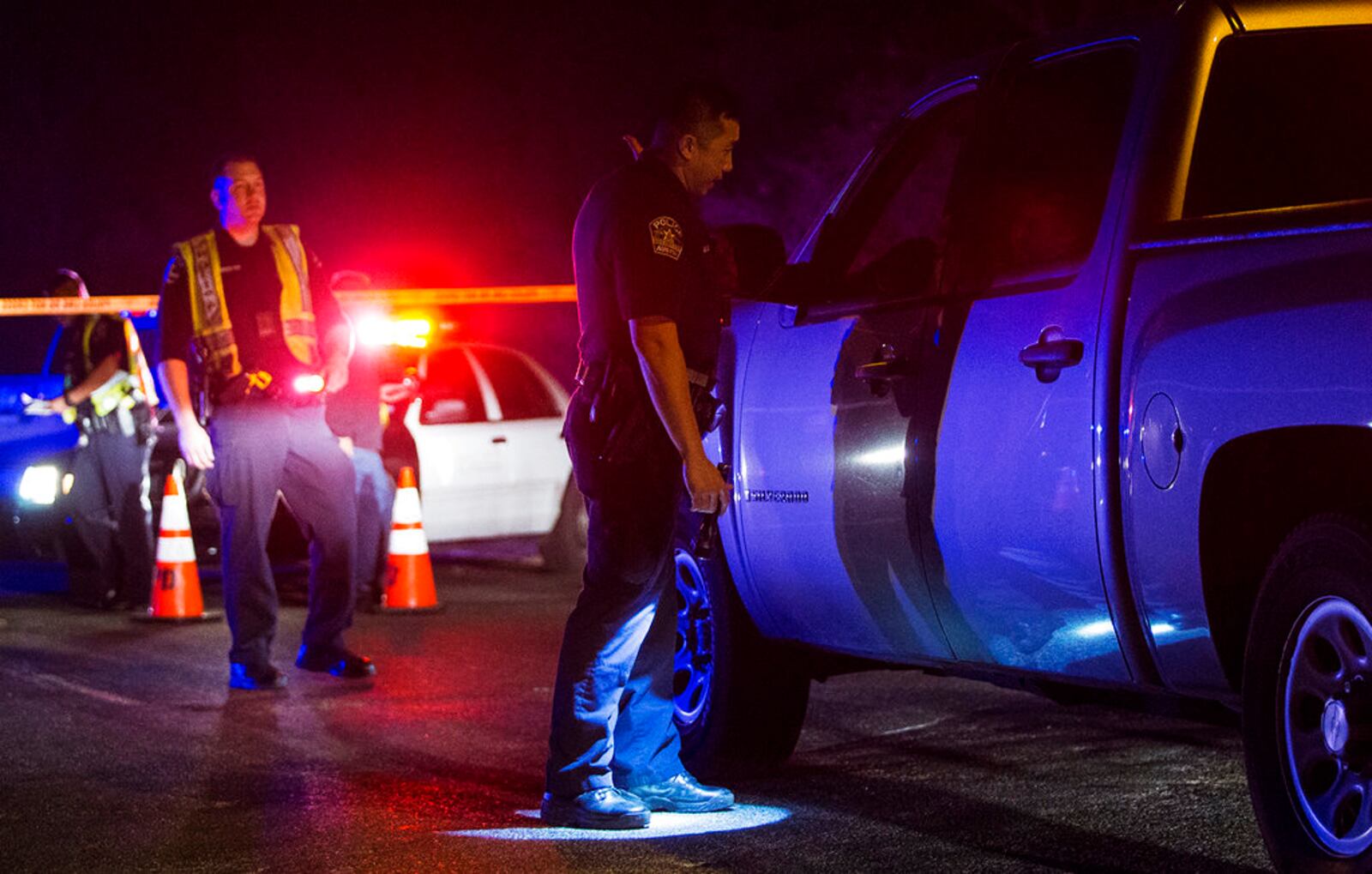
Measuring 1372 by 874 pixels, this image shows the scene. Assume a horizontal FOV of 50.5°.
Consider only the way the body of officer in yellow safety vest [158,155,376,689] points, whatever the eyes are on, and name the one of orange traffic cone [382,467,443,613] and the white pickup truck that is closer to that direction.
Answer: the white pickup truck

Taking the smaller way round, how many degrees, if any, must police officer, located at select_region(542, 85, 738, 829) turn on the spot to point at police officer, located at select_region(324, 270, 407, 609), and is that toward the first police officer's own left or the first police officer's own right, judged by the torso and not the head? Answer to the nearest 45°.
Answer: approximately 90° to the first police officer's own left

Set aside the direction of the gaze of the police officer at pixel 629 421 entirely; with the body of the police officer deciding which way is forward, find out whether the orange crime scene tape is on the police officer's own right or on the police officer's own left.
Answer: on the police officer's own left

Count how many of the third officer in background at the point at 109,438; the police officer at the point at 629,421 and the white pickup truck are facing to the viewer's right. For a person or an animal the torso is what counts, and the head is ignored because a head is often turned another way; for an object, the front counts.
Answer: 1

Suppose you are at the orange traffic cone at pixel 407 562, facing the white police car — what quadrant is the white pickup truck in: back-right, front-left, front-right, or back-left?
back-right

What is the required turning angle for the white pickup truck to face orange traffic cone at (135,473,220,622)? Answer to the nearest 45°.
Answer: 0° — it already faces it

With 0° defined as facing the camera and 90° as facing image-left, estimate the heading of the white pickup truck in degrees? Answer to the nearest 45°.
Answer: approximately 135°

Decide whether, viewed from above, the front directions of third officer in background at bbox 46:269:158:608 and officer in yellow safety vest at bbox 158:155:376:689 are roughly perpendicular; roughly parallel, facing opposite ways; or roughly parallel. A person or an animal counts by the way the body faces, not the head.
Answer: roughly perpendicular

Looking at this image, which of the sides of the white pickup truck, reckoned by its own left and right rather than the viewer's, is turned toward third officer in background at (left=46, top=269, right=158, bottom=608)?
front

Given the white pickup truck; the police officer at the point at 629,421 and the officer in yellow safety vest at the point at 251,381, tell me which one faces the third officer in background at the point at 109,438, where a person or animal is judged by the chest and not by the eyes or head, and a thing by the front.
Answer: the white pickup truck

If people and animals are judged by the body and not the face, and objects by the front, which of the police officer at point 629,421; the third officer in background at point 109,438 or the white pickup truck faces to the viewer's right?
the police officer

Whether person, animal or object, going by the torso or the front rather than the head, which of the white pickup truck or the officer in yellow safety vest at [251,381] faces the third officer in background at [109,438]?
the white pickup truck

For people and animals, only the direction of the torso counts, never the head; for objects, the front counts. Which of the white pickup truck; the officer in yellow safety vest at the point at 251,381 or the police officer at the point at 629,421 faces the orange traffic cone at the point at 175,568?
the white pickup truck

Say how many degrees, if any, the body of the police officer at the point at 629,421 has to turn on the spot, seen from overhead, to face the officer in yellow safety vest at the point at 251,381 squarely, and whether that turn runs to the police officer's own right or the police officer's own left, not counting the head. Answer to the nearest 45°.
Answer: approximately 135° to the police officer's own left

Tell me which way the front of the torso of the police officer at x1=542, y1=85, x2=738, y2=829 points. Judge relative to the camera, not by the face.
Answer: to the viewer's right
